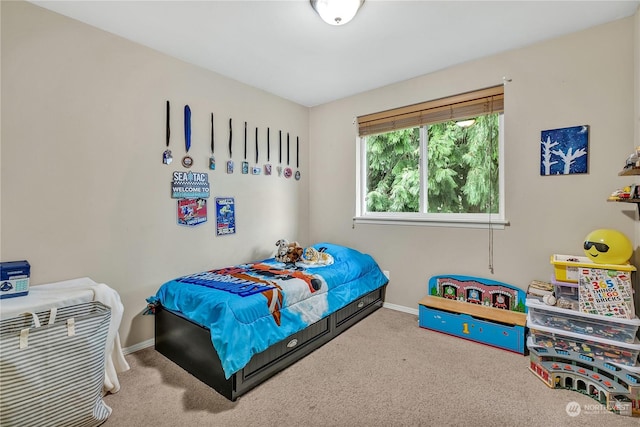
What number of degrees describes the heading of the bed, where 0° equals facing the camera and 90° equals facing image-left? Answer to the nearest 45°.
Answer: approximately 45°

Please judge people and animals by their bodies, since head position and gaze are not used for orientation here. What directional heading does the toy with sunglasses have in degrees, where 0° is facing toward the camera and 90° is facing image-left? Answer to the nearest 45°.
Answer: approximately 45°

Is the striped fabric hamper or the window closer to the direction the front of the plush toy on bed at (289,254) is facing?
the striped fabric hamper

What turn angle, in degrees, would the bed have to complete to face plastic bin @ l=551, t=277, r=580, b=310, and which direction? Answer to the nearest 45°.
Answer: approximately 135° to its left

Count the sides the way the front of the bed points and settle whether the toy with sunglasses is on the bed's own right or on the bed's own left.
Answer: on the bed's own left

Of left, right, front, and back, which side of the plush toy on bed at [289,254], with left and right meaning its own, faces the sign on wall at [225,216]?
right

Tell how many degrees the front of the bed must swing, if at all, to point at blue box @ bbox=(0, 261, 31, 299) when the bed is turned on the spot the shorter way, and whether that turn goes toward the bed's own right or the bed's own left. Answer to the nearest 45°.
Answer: approximately 45° to the bed's own right

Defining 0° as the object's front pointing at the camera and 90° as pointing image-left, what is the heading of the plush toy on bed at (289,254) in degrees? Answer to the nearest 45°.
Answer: approximately 0°

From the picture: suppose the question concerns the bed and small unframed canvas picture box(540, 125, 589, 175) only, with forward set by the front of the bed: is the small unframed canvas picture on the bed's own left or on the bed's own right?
on the bed's own left
